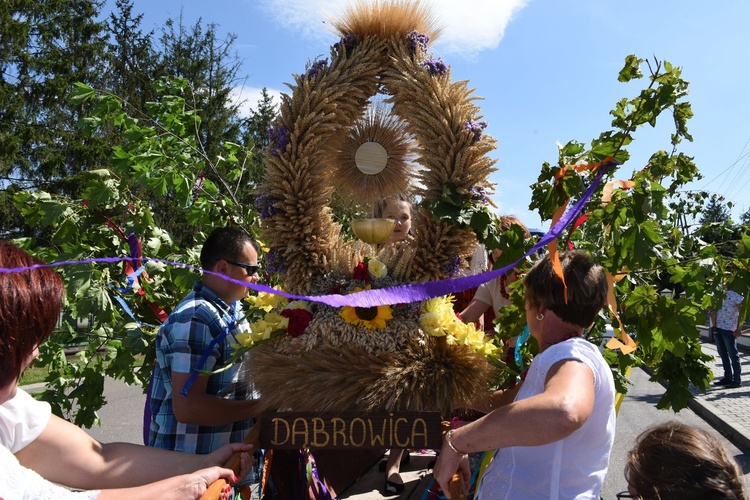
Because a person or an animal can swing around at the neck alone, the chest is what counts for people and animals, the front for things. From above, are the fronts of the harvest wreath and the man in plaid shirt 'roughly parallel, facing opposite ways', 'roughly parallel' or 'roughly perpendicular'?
roughly perpendicular

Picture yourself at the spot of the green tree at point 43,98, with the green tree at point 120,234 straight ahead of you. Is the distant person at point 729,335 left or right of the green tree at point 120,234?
left

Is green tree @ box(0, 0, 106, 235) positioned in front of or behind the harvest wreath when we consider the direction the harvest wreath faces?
behind

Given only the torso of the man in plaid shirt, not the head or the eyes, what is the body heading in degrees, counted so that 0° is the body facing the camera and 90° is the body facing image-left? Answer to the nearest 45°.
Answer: approximately 270°

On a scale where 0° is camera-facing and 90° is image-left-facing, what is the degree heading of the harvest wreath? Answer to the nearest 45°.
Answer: approximately 0°

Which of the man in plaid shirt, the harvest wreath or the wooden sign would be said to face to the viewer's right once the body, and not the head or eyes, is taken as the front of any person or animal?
the man in plaid shirt

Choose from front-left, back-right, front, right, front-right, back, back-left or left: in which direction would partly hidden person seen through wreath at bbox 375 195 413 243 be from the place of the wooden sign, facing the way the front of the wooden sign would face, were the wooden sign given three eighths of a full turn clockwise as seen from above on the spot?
front-right

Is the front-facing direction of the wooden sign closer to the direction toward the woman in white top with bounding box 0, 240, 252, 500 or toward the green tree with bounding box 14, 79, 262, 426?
the woman in white top

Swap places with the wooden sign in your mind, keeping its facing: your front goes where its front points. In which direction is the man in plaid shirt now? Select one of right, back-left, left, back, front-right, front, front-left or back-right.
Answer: back-right

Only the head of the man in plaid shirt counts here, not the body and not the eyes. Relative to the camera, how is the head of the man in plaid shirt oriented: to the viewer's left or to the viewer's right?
to the viewer's right
